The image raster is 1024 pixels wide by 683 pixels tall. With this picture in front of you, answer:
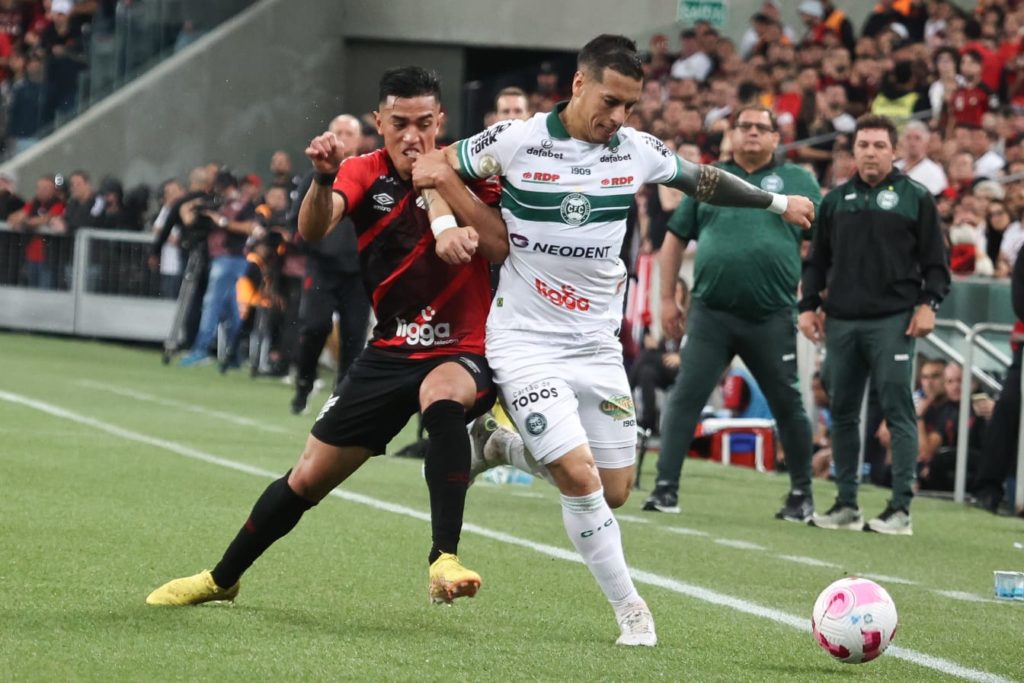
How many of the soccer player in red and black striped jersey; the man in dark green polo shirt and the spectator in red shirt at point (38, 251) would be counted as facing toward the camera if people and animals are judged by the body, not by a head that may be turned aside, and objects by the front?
3

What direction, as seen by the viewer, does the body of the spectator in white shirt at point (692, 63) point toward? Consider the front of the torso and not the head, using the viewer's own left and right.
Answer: facing the viewer and to the left of the viewer

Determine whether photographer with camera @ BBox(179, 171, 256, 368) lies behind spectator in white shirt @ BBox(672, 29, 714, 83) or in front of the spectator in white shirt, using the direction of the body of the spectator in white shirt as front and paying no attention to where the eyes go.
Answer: in front

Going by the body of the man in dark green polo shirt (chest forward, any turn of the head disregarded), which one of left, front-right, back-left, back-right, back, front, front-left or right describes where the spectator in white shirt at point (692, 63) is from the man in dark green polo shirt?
back

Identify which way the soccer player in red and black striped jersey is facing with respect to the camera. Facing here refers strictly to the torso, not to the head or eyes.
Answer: toward the camera

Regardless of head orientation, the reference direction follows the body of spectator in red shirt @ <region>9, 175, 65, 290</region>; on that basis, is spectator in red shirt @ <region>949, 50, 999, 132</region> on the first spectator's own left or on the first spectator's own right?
on the first spectator's own left

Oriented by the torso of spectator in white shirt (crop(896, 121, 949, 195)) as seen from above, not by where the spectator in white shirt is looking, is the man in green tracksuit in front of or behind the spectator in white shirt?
in front

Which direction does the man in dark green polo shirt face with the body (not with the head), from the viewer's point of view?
toward the camera

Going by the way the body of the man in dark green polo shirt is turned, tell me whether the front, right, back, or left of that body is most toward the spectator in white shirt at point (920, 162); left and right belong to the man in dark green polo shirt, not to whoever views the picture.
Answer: back
